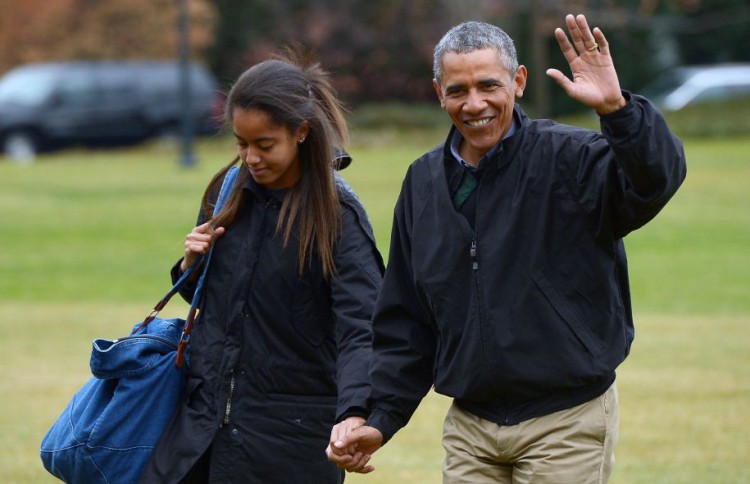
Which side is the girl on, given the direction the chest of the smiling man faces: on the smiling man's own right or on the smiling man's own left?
on the smiling man's own right

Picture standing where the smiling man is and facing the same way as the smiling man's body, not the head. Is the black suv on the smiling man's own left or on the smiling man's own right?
on the smiling man's own right

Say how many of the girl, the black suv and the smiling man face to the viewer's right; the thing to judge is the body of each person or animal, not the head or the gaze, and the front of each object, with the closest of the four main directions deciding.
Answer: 0

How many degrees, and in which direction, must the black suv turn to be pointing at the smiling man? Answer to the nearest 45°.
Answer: approximately 90° to its left

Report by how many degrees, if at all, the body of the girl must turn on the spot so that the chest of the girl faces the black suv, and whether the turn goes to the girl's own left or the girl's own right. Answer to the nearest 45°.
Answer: approximately 135° to the girl's own right

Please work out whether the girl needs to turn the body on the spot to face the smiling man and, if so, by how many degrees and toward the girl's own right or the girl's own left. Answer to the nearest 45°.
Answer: approximately 90° to the girl's own left

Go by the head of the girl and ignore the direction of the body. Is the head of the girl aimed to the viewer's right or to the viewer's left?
to the viewer's left

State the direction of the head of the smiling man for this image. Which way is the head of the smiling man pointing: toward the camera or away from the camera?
toward the camera

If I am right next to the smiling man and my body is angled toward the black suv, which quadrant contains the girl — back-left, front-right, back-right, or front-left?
front-left

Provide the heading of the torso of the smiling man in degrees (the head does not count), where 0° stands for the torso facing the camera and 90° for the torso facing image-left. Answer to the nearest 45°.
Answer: approximately 45°

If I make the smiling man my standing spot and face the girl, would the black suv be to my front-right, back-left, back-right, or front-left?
front-right

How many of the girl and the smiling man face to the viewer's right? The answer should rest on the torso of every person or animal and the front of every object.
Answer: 0

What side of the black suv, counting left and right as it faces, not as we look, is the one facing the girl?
left

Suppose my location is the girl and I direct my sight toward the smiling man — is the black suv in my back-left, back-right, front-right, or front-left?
back-left

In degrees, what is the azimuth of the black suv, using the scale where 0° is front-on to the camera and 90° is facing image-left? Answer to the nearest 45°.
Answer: approximately 90°

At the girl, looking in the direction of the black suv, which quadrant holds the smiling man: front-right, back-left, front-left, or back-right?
back-right
